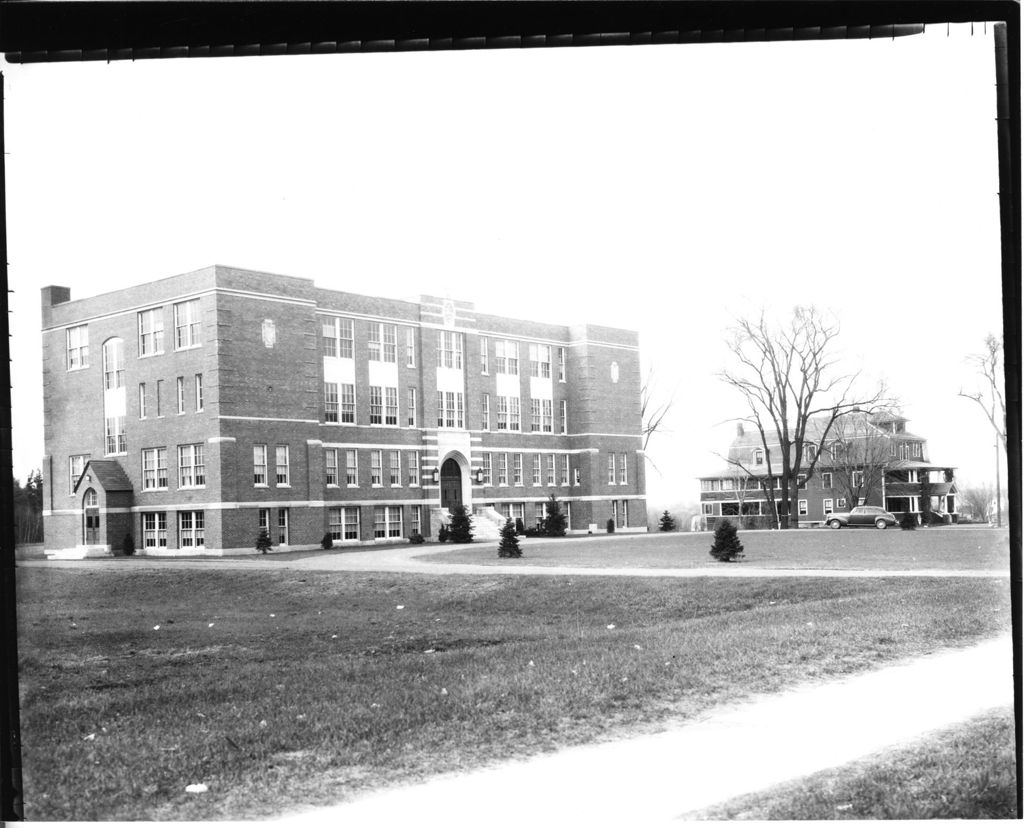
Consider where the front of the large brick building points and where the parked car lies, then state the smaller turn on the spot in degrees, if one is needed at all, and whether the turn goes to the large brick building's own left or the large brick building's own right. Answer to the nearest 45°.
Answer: approximately 45° to the large brick building's own left

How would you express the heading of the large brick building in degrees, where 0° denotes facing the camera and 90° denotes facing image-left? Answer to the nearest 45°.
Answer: approximately 315°

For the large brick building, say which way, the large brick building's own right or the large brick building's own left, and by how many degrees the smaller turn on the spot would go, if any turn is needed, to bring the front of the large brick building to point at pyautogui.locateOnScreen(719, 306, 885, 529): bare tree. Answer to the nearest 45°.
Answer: approximately 45° to the large brick building's own left

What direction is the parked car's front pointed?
to the viewer's left

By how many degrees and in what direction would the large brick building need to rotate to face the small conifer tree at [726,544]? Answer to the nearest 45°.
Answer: approximately 45° to its left

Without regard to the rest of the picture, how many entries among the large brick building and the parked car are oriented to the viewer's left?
1
